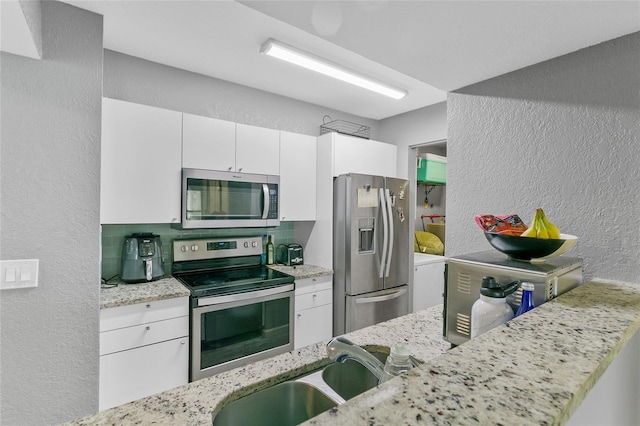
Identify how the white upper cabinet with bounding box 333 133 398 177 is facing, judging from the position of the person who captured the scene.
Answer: facing the viewer and to the right of the viewer

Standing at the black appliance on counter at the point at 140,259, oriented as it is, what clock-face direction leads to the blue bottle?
The blue bottle is roughly at 11 o'clock from the black appliance on counter.

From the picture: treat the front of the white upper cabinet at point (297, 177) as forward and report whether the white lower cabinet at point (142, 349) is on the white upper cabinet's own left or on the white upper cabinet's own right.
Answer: on the white upper cabinet's own right

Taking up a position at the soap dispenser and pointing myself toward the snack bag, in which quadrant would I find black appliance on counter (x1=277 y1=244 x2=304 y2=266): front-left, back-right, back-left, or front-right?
front-left

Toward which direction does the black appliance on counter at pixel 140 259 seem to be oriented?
toward the camera

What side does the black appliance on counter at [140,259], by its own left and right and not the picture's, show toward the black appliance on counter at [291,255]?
left

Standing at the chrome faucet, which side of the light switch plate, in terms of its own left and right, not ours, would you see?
front

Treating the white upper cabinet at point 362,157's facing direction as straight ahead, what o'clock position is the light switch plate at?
The light switch plate is roughly at 3 o'clock from the white upper cabinet.
